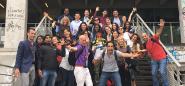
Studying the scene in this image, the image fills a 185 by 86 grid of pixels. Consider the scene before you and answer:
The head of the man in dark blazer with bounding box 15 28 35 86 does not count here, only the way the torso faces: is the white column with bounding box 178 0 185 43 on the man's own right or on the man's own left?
on the man's own left

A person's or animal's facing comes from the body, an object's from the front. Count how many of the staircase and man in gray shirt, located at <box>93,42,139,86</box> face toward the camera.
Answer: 2

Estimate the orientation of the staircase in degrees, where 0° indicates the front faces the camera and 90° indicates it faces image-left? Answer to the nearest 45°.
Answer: approximately 0°

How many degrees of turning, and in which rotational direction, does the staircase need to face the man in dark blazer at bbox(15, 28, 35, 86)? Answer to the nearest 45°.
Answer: approximately 45° to its right

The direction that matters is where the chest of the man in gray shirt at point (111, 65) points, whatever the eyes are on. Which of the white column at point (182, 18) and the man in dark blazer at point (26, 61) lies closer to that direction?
the man in dark blazer

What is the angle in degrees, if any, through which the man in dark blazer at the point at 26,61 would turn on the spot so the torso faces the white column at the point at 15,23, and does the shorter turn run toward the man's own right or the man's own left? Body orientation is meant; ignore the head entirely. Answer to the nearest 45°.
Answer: approximately 135° to the man's own left
